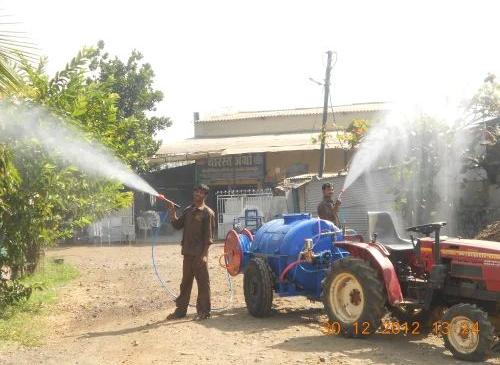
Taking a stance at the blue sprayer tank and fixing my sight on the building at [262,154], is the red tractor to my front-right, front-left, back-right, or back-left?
back-right

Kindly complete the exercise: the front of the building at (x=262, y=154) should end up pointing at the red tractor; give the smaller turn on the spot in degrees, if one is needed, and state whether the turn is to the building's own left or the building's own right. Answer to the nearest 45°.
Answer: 0° — it already faces it

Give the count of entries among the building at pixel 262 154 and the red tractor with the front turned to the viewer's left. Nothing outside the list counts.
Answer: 0

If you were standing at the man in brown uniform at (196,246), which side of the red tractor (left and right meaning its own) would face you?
back

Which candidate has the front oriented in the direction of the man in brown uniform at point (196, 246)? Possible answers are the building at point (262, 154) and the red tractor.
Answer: the building

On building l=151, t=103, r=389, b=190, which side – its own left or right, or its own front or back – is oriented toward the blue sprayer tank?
front

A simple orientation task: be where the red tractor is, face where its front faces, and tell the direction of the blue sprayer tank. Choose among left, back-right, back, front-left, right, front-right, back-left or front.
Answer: back

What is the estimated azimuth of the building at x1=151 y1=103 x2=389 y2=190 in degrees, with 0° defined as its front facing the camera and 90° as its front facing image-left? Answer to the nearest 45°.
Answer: approximately 0°

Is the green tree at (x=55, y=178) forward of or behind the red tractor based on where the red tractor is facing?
behind

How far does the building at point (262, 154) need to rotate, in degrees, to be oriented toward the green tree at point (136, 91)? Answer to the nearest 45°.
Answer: approximately 90° to its right
